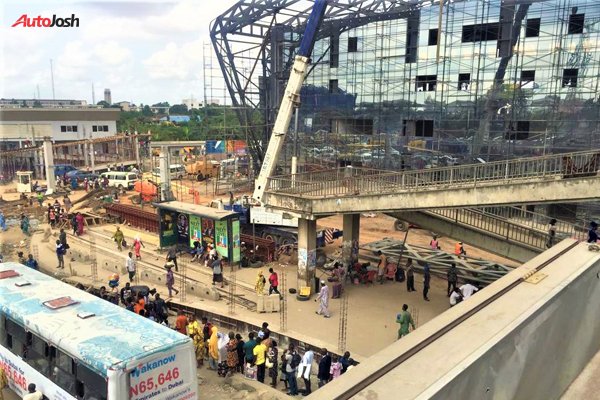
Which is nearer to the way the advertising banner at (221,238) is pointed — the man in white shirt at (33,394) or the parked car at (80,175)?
the man in white shirt

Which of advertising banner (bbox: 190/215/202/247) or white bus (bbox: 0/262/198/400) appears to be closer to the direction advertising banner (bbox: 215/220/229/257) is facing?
the white bus

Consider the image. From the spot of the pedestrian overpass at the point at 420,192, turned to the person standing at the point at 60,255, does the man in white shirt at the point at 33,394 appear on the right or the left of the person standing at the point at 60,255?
left

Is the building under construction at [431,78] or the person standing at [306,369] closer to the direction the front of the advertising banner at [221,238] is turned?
the person standing

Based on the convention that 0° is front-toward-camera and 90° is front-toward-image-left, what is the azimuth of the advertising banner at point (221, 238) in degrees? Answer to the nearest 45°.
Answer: approximately 45°
